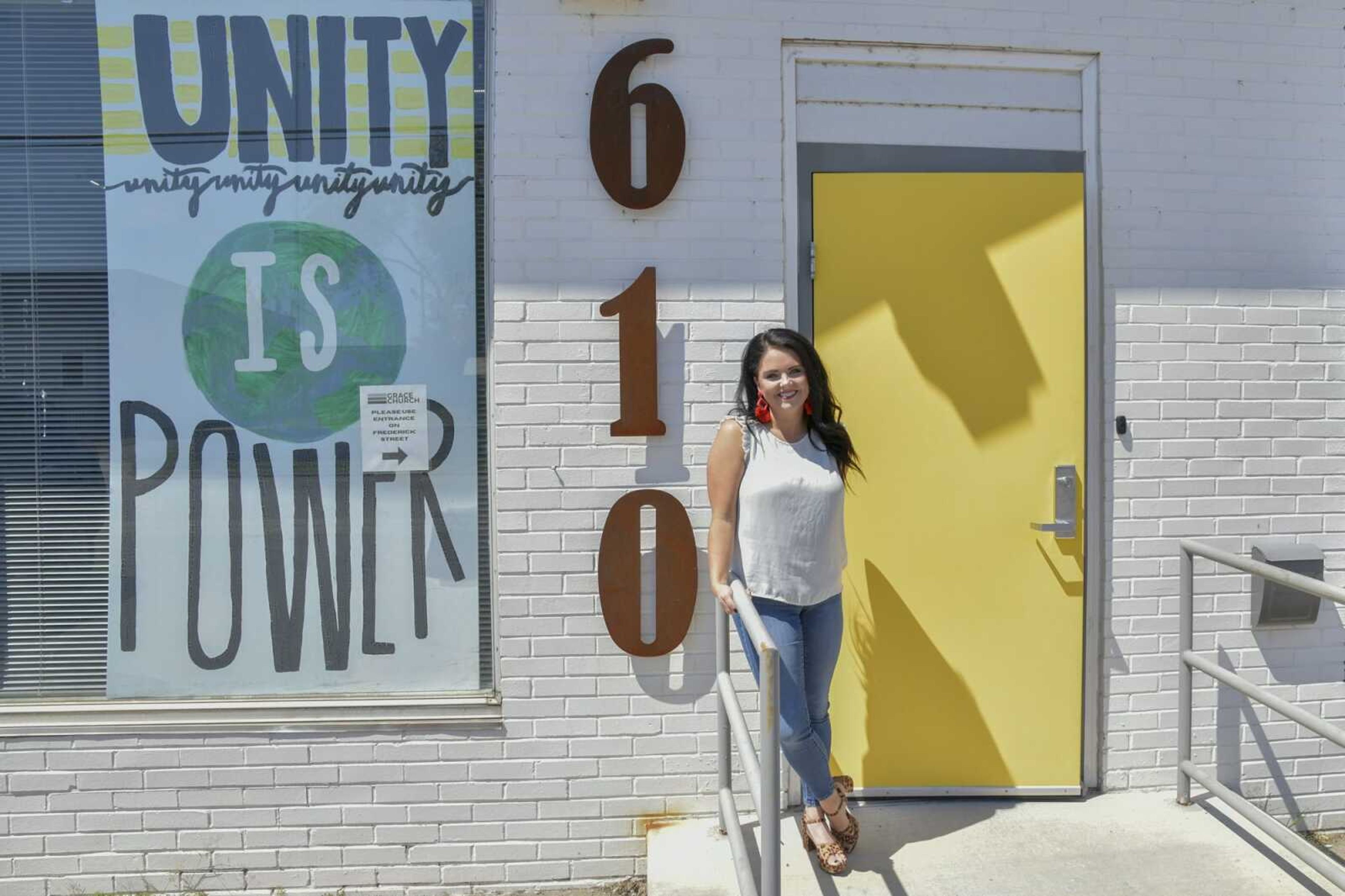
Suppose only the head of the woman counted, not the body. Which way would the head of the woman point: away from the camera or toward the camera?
toward the camera

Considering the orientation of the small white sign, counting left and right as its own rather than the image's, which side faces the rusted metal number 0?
left

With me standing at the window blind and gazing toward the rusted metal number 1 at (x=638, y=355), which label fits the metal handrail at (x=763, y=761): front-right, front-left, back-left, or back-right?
front-right

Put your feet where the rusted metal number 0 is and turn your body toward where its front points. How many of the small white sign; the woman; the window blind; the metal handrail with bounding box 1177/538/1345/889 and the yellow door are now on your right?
2

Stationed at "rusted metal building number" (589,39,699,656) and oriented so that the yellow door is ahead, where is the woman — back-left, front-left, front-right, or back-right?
front-right

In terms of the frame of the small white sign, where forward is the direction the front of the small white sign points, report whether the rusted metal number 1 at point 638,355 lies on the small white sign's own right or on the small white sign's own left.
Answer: on the small white sign's own left

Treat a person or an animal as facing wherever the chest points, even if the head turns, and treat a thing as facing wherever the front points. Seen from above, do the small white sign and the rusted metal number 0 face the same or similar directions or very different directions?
same or similar directions

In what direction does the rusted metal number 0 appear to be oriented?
toward the camera

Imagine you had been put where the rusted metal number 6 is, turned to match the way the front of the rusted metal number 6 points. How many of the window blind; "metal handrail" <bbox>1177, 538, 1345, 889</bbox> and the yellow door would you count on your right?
1

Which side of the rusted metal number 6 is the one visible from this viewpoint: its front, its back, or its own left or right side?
front

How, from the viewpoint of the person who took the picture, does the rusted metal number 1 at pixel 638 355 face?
facing the viewer

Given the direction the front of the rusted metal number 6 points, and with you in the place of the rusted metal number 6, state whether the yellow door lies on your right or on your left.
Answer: on your left

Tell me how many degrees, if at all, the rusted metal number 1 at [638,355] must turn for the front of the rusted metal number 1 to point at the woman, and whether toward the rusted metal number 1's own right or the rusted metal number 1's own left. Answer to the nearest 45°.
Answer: approximately 45° to the rusted metal number 1's own left
